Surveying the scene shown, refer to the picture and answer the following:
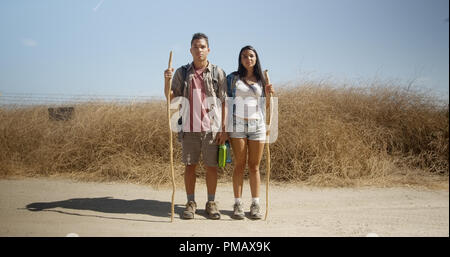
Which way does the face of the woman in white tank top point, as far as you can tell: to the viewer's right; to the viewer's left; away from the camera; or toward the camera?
toward the camera

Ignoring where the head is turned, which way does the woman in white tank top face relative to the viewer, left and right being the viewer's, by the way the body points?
facing the viewer
